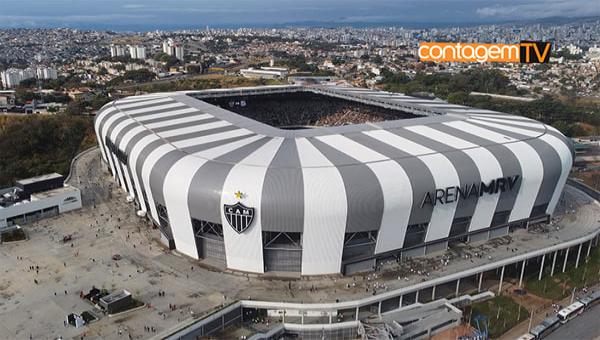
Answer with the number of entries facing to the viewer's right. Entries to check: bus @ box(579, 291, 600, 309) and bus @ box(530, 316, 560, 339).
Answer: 0

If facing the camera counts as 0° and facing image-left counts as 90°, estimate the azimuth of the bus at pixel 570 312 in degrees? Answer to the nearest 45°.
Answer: approximately 45°

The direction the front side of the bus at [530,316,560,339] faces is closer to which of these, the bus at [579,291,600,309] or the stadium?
the stadium

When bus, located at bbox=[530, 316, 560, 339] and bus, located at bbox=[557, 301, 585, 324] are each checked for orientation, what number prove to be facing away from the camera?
0

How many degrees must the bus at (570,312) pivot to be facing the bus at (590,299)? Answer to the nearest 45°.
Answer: approximately 135° to its right
